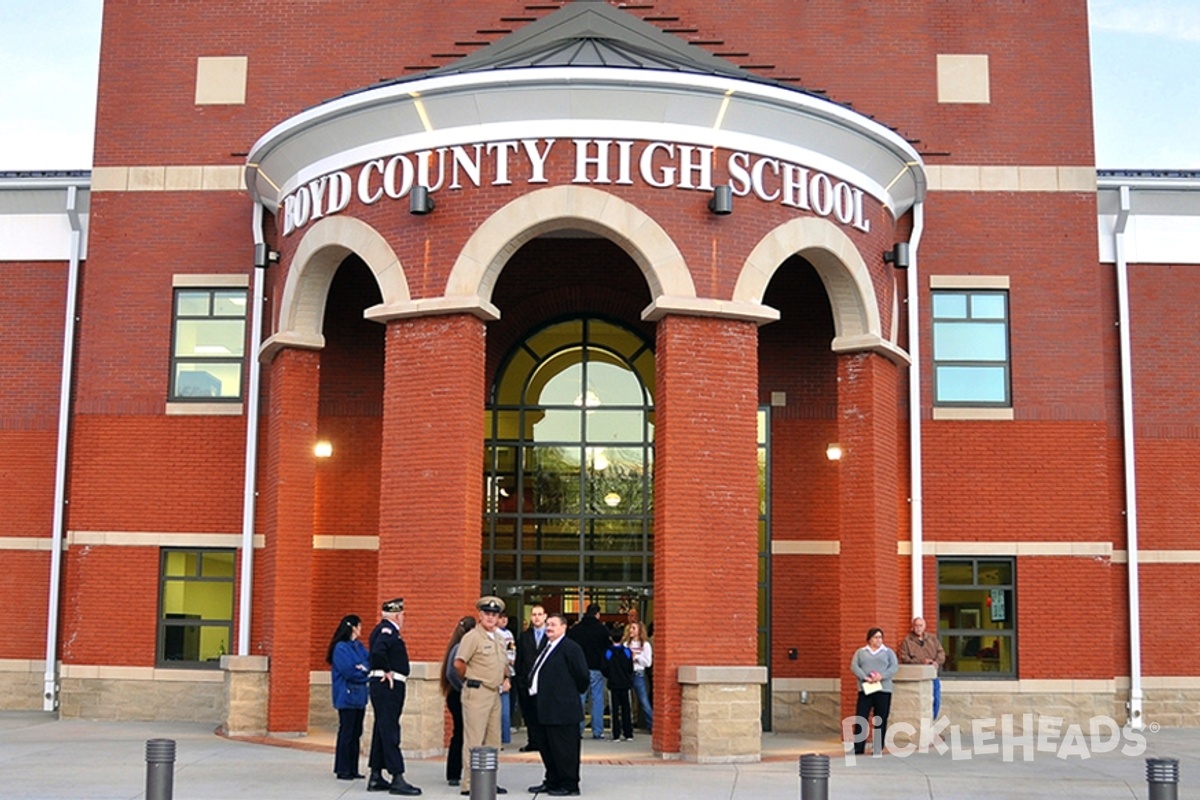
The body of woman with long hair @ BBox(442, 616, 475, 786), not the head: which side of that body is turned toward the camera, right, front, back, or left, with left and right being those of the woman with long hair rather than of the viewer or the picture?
right

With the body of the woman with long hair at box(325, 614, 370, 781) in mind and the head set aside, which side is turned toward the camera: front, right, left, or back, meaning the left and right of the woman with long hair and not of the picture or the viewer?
right

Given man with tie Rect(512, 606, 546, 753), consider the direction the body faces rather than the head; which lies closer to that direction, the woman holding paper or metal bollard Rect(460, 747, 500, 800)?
the metal bollard

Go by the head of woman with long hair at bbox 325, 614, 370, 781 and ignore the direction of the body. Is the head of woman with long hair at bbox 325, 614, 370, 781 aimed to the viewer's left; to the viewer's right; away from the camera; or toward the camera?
to the viewer's right

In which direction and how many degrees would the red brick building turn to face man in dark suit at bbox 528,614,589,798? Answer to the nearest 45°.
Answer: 0° — it already faces them

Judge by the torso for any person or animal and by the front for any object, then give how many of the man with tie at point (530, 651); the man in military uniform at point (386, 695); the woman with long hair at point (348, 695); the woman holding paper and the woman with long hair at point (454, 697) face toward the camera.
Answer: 2
